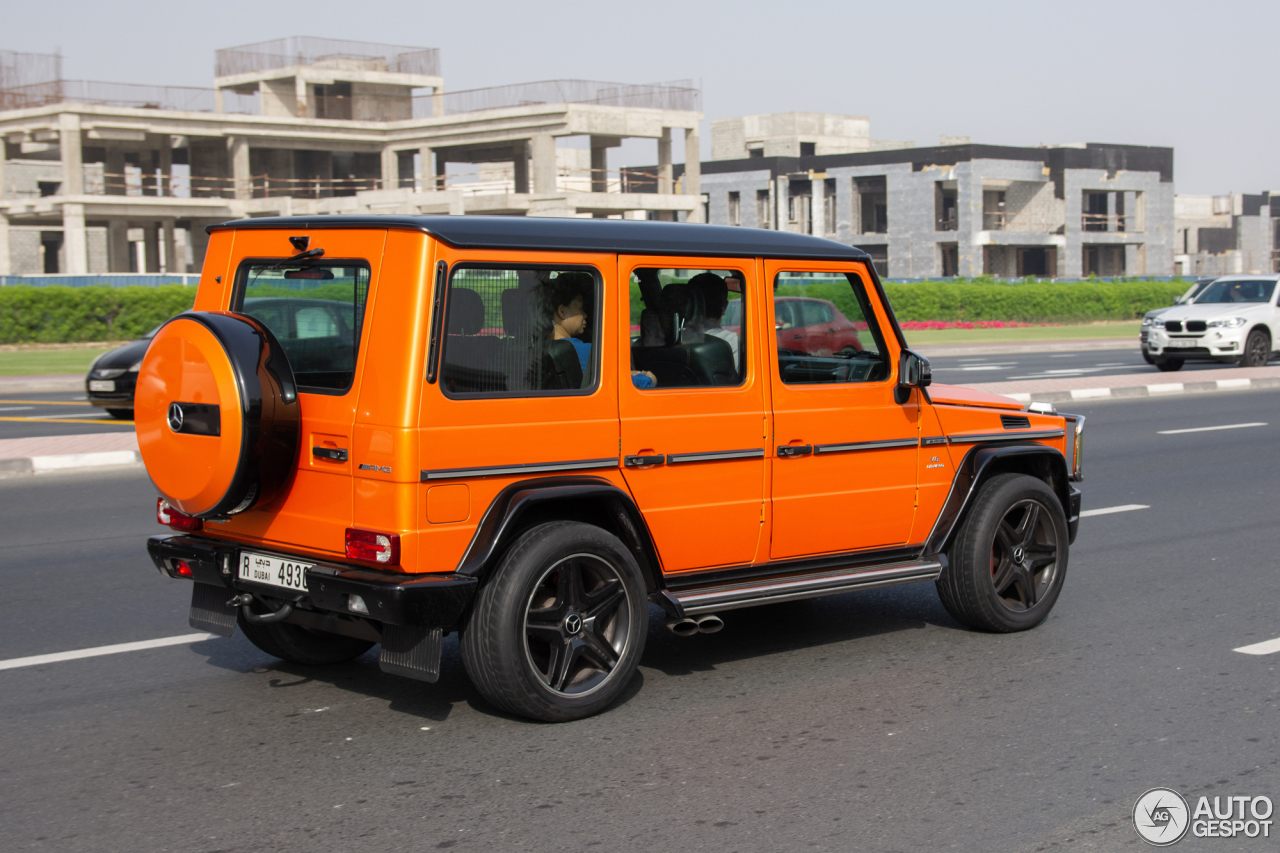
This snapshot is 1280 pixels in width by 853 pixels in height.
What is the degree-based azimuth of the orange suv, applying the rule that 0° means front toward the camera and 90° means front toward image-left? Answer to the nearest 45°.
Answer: approximately 225°

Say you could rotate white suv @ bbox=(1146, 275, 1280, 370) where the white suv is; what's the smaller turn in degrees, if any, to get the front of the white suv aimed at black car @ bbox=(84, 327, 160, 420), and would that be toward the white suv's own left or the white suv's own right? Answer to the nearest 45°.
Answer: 0° — it already faces it

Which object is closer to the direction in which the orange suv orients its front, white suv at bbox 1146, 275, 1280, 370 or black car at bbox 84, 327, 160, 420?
the white suv

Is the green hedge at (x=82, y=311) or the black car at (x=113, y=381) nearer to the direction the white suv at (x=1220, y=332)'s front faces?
the black car

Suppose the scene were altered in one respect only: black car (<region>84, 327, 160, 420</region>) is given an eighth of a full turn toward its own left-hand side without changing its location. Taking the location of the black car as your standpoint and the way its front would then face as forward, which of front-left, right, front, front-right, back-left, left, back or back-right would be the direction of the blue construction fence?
back

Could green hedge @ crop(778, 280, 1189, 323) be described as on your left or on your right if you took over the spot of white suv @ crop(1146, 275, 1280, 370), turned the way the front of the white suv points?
on your right

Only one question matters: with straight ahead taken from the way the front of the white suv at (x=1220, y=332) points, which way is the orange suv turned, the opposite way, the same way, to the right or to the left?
the opposite way

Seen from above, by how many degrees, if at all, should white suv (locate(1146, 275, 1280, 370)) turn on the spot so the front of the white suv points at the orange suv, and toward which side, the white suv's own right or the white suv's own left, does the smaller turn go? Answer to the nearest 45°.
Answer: approximately 45° to the white suv's own left

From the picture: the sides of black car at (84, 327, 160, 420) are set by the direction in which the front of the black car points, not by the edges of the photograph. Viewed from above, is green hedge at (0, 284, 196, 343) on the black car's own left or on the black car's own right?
on the black car's own right

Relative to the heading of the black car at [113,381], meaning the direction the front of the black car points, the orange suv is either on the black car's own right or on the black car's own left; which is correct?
on the black car's own left
